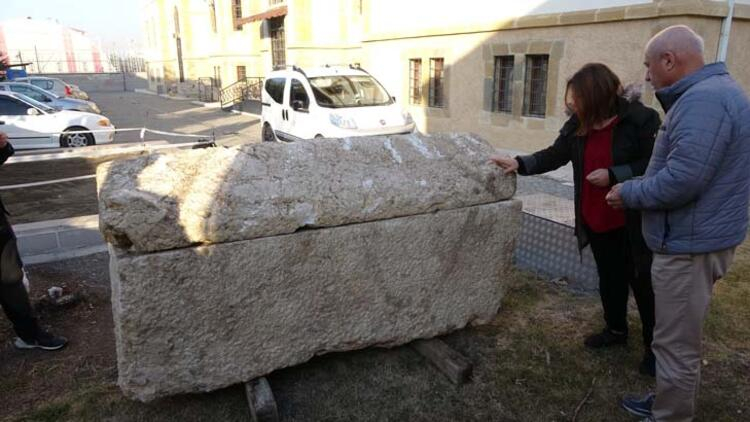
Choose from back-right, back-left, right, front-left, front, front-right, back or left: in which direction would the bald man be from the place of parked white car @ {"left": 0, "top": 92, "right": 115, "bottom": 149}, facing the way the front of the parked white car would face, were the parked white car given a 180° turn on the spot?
left

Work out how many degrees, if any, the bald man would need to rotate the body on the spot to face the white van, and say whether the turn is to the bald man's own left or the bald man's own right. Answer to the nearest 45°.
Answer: approximately 45° to the bald man's own right

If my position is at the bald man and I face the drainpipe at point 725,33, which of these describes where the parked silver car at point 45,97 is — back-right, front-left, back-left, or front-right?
front-left

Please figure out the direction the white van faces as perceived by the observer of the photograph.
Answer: facing the viewer and to the right of the viewer

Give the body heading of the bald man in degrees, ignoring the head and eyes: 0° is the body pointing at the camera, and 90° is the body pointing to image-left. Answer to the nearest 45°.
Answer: approximately 90°

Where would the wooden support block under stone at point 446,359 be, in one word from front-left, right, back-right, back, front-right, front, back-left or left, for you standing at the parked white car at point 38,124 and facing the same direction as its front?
right

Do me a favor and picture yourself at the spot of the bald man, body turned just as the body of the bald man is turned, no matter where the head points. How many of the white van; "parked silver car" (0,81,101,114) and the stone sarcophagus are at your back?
0

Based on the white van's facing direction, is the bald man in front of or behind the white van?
in front

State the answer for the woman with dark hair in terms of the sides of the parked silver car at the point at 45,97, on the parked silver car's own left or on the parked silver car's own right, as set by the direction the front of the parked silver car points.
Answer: on the parked silver car's own right

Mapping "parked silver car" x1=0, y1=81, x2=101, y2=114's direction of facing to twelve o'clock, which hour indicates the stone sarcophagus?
The stone sarcophagus is roughly at 3 o'clock from the parked silver car.

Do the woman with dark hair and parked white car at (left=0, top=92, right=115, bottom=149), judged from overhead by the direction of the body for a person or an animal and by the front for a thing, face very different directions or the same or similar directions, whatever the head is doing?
very different directions

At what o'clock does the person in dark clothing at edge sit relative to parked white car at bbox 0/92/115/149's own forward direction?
The person in dark clothing at edge is roughly at 3 o'clock from the parked white car.

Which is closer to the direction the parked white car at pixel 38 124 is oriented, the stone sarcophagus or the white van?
the white van

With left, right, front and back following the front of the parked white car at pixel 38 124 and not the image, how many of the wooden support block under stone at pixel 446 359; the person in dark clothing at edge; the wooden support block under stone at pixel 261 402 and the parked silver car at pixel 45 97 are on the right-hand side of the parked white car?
3

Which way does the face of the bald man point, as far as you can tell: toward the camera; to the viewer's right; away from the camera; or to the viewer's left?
to the viewer's left

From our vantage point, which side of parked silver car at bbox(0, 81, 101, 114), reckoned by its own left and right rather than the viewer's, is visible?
right

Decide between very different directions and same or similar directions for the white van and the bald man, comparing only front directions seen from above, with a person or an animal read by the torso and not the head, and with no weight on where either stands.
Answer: very different directions

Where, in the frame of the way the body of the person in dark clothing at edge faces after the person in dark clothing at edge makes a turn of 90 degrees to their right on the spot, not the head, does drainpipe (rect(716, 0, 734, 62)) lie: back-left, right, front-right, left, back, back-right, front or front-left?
left

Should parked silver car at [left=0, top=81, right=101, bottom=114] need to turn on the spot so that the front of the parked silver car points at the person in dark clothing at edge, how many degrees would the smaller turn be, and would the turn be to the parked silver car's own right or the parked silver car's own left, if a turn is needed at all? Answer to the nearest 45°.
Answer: approximately 90° to the parked silver car's own right

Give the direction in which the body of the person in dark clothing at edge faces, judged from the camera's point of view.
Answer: to the viewer's right

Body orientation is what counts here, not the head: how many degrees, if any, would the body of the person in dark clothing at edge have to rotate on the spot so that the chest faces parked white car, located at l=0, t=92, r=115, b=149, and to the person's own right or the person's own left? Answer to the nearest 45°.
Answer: approximately 90° to the person's own left

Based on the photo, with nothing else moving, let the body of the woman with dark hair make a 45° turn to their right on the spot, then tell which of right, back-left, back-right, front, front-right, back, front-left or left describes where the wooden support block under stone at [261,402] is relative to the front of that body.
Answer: front-left
